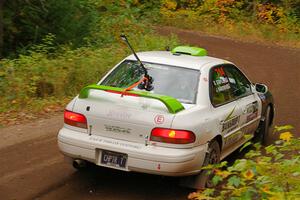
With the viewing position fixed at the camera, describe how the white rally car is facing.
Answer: facing away from the viewer and to the right of the viewer
